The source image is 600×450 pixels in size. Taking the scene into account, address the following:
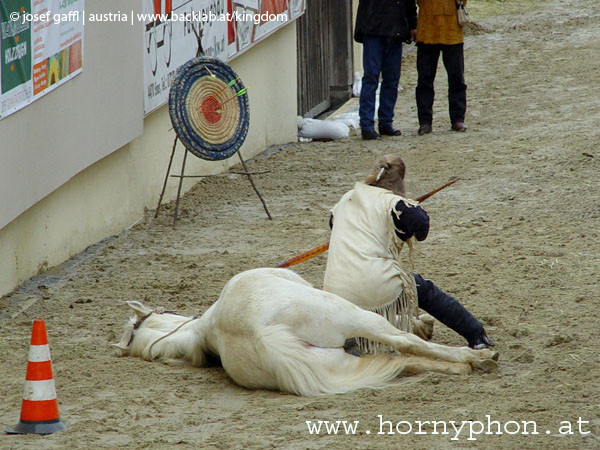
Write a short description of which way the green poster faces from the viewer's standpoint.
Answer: facing the viewer and to the right of the viewer

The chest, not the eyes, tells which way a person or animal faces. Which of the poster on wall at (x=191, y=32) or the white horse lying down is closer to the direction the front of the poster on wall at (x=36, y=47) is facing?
the white horse lying down

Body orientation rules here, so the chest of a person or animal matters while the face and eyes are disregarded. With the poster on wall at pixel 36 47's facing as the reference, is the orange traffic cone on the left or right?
on its right

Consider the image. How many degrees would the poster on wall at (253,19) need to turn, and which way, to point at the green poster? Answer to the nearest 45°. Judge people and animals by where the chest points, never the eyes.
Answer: approximately 45° to its right

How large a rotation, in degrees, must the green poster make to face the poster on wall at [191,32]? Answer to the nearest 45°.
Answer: approximately 90° to its left

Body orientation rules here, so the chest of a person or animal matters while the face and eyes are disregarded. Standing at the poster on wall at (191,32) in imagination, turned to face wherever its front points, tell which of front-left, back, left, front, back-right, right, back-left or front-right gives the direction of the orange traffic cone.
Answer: front-right

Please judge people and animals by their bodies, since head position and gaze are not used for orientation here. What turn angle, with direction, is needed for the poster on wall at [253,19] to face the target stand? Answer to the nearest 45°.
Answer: approximately 45° to its right

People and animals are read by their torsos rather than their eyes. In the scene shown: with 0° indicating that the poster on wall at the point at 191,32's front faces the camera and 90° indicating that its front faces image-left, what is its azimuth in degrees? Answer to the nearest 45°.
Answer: approximately 315°

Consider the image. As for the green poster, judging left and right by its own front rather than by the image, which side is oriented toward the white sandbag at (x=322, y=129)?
left
